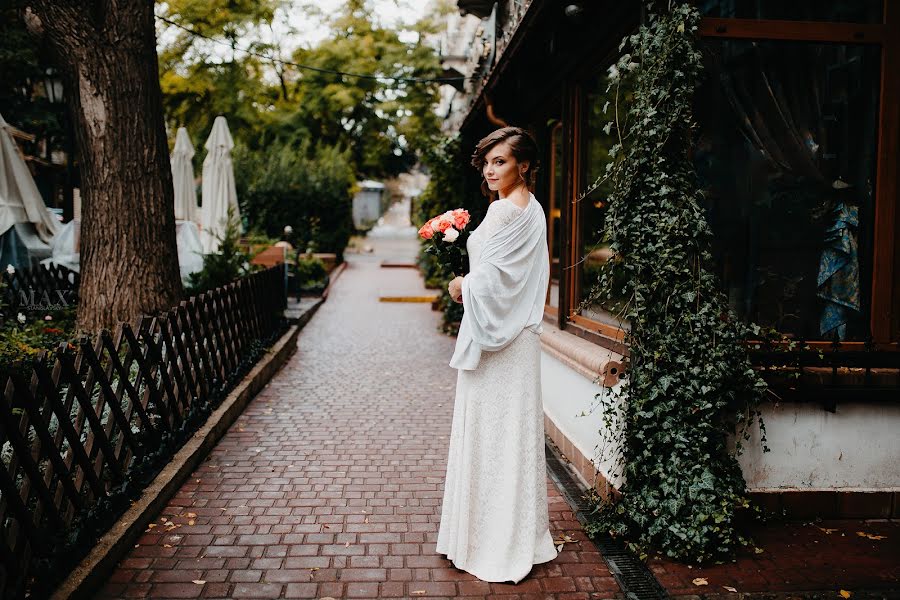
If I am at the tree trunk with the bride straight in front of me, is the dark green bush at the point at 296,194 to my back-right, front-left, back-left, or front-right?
back-left

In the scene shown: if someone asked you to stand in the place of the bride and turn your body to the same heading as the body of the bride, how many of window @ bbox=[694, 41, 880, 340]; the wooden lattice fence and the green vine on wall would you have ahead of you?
1

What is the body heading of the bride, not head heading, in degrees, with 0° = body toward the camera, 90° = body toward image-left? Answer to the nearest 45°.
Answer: approximately 90°

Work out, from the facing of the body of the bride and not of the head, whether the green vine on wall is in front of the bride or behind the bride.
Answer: behind

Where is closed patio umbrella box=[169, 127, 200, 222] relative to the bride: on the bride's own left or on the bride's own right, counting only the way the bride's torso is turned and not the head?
on the bride's own right

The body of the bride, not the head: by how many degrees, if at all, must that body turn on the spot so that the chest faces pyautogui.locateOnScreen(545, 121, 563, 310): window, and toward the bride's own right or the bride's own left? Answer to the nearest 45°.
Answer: approximately 90° to the bride's own right

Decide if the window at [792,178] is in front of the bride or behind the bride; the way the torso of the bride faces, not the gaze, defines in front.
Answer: behind

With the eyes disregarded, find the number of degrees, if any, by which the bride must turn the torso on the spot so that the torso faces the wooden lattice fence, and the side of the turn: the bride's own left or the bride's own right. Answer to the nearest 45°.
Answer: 0° — they already face it

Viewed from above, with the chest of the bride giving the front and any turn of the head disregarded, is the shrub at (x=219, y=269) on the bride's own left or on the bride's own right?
on the bride's own right
